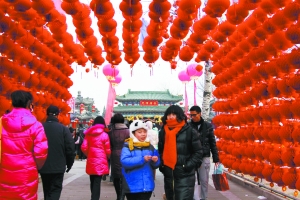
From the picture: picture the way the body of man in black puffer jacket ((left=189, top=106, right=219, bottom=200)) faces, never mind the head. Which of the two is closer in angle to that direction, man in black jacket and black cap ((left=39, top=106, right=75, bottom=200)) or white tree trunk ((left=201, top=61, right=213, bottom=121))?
the man in black jacket and black cap

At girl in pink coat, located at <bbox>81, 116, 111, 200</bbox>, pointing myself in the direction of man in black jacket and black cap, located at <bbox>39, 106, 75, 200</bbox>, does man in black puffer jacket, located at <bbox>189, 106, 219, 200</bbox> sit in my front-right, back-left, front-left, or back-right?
back-left

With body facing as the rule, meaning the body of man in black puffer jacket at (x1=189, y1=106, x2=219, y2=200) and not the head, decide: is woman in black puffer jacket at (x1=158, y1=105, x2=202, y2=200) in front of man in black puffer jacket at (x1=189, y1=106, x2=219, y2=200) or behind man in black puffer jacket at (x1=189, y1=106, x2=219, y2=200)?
in front

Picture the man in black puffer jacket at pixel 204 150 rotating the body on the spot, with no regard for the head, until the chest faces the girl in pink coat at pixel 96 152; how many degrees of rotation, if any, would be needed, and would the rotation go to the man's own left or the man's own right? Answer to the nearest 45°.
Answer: approximately 45° to the man's own right

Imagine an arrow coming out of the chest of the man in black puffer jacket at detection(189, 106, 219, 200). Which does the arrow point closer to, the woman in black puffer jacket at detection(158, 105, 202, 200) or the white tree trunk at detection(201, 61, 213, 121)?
the woman in black puffer jacket

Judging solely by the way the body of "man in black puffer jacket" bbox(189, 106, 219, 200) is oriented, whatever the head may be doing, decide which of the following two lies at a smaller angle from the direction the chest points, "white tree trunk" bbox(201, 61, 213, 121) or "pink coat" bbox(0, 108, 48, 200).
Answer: the pink coat

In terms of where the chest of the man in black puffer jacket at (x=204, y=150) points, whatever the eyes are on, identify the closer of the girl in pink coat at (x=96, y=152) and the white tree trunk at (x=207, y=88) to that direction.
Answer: the girl in pink coat

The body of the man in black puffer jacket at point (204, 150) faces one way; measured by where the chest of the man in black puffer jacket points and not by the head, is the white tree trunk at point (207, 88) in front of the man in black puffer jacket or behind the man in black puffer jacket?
behind

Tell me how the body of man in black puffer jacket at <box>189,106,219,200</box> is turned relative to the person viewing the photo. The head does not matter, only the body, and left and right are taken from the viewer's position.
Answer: facing the viewer and to the left of the viewer
